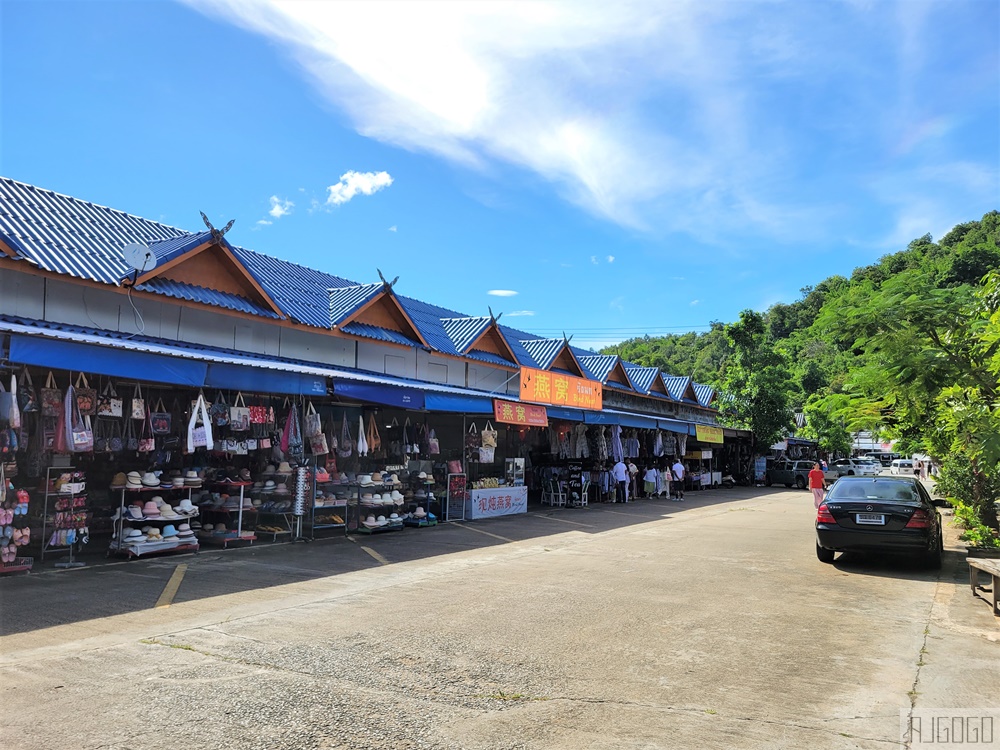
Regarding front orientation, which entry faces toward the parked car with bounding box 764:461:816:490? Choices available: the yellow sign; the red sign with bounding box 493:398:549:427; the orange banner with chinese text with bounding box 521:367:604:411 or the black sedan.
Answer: the black sedan

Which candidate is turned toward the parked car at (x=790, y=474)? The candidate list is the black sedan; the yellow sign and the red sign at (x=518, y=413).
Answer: the black sedan

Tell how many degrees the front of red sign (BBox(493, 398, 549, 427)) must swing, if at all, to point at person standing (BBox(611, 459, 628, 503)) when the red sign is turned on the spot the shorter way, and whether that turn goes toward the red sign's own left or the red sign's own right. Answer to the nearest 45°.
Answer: approximately 90° to the red sign's own left

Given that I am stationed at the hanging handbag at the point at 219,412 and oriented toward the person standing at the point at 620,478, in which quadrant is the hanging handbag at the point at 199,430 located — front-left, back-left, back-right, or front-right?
back-right

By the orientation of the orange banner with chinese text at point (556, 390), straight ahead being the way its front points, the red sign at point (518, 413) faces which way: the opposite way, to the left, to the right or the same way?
the same way

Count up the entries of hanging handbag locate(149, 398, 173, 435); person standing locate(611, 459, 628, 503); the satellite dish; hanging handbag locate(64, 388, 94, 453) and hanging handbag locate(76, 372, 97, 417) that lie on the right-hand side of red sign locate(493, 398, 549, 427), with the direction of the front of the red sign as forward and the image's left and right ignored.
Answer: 4

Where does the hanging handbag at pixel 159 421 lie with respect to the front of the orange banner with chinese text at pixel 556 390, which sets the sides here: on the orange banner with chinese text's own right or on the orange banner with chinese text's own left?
on the orange banner with chinese text's own right

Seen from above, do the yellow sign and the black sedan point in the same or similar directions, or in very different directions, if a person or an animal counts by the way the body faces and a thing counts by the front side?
very different directions

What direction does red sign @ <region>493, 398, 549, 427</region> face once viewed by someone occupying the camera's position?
facing the viewer and to the right of the viewer

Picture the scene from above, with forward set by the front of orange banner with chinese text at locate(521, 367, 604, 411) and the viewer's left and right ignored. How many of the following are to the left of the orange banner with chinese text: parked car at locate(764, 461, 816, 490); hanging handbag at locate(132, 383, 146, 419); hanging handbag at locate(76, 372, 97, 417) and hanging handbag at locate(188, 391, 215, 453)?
1

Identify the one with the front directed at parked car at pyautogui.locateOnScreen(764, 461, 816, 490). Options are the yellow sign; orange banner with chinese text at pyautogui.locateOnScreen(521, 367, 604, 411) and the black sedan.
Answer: the black sedan

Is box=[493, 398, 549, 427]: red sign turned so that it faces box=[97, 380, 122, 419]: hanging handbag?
no

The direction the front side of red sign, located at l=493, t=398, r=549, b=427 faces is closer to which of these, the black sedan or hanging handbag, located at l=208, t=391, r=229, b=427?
the black sedan

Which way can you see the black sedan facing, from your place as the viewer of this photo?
facing away from the viewer

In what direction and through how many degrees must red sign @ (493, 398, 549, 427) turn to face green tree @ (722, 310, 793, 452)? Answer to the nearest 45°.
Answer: approximately 90° to its left

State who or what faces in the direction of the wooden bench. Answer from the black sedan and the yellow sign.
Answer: the yellow sign

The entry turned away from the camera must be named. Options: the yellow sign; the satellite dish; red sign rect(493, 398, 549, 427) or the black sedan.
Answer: the black sedan

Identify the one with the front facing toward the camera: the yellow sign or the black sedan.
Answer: the yellow sign

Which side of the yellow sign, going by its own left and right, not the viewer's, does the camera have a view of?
front
